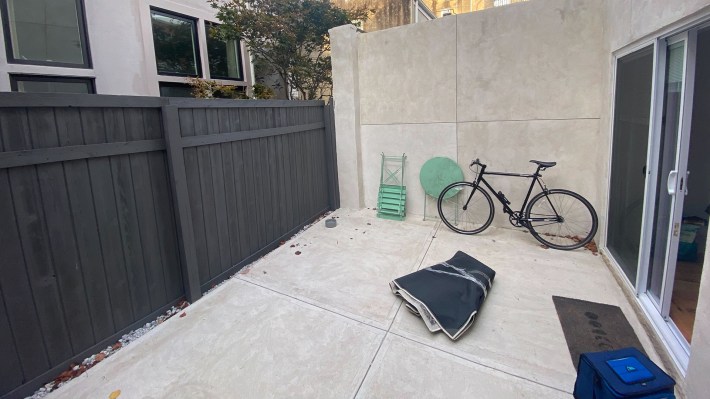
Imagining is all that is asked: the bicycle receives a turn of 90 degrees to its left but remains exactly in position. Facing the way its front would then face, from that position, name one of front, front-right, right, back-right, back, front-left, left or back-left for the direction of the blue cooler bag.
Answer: front

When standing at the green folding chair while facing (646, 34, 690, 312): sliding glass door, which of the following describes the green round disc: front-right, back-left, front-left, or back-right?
front-left

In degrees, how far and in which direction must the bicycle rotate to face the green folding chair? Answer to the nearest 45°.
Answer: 0° — it already faces it

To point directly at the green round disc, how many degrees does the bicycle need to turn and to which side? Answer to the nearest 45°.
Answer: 0° — it already faces it

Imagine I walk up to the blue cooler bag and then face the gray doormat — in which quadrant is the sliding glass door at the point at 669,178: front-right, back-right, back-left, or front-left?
front-right

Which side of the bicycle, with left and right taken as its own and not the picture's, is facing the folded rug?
left

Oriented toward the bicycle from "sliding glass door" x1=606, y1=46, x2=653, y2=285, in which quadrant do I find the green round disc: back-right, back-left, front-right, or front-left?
front-left

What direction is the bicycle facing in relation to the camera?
to the viewer's left

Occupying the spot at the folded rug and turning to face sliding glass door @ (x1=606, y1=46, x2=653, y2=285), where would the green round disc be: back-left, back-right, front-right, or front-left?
front-left

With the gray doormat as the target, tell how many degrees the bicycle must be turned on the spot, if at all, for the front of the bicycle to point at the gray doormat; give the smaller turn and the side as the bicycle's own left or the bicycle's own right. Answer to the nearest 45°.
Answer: approximately 90° to the bicycle's own left
